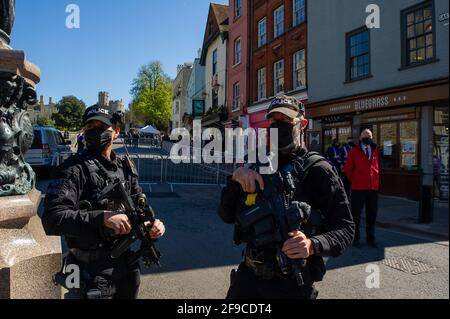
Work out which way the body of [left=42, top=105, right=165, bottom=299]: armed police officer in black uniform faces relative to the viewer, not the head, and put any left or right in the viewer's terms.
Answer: facing the viewer and to the right of the viewer

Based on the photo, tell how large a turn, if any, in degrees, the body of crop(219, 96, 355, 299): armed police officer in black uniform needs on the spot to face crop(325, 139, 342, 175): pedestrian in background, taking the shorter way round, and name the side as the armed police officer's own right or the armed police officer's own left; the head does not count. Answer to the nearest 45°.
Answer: approximately 135° to the armed police officer's own right

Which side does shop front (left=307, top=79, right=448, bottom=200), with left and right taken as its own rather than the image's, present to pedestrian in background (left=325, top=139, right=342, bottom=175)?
front

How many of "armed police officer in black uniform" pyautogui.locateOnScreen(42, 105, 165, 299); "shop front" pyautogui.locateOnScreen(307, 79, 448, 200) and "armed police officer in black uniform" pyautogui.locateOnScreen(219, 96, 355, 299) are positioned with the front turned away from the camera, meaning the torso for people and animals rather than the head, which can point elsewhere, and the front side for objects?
0

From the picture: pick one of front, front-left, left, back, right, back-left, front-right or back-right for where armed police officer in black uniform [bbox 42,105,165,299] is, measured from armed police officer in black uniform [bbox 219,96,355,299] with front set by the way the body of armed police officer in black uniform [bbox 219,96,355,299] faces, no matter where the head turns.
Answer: front-right

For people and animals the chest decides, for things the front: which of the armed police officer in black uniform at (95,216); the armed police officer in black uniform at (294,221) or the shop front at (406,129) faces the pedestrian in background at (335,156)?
the shop front

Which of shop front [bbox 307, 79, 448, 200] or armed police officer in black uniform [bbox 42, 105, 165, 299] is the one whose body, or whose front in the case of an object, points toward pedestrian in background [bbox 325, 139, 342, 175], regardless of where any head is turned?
the shop front

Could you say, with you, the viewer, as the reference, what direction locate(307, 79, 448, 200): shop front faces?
facing the viewer and to the left of the viewer

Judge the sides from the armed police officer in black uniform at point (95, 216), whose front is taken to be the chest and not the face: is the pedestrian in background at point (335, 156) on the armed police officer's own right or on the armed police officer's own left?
on the armed police officer's own left

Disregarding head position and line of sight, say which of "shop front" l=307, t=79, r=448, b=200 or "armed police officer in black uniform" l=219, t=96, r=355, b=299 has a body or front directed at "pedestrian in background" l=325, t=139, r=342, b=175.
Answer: the shop front
